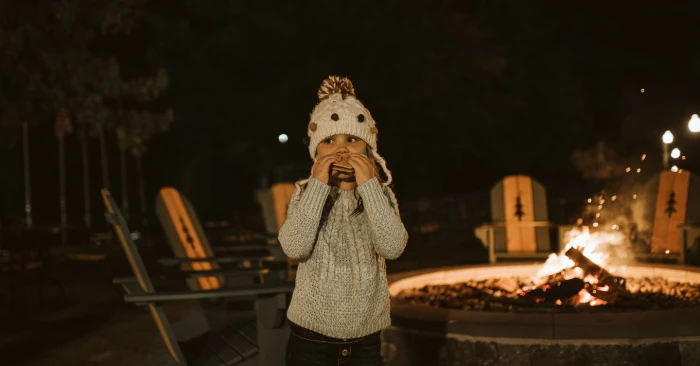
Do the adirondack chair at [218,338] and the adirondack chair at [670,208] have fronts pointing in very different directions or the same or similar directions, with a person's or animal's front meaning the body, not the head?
very different directions

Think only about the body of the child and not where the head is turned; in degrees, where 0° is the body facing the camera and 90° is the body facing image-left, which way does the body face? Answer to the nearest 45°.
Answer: approximately 0°

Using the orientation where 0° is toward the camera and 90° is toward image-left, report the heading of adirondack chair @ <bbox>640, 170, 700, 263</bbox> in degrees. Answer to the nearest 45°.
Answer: approximately 45°

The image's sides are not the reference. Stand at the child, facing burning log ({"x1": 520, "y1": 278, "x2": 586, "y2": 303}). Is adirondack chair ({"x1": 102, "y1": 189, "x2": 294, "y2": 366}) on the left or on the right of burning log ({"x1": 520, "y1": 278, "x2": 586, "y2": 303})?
left

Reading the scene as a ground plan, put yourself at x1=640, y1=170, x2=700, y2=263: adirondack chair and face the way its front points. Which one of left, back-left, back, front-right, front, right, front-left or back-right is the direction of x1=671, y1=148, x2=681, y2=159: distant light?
back-right

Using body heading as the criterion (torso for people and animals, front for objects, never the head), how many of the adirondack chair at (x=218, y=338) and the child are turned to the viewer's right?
1

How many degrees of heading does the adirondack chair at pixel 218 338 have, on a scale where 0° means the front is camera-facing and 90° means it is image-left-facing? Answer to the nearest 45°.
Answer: approximately 270°

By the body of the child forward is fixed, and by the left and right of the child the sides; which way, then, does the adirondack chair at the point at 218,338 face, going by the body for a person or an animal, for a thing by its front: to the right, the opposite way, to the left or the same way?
to the left
